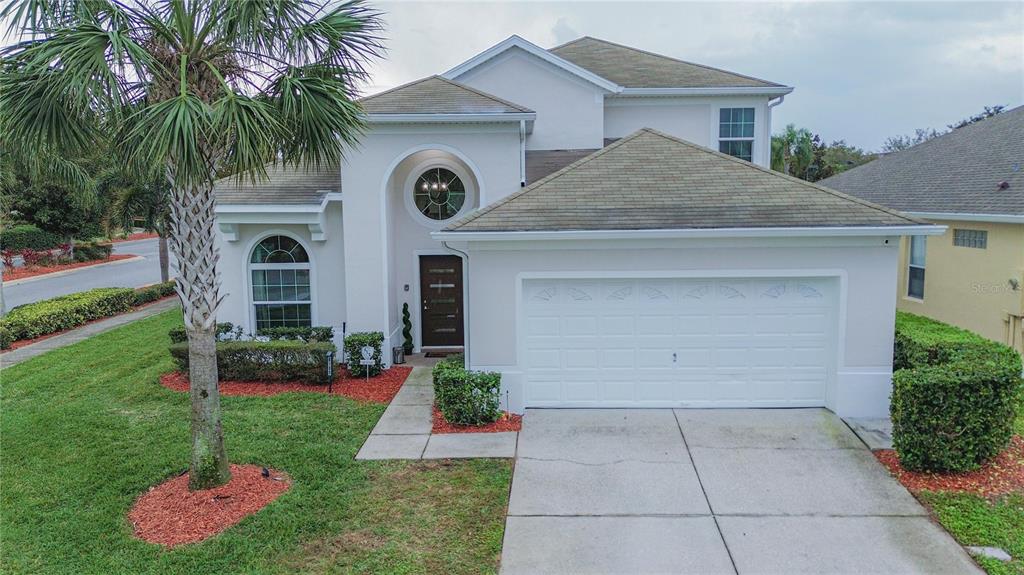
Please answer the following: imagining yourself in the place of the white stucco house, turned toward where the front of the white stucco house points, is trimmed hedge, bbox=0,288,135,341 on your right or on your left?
on your right

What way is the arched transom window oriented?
toward the camera

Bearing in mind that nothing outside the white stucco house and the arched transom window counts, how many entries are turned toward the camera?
2

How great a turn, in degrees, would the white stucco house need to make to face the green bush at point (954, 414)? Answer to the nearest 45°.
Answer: approximately 45° to its left

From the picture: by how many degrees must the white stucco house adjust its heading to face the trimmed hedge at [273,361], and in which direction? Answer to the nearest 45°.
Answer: approximately 90° to its right

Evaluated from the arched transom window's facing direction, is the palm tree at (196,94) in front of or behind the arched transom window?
in front

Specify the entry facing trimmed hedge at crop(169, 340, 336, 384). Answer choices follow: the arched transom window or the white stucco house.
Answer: the arched transom window

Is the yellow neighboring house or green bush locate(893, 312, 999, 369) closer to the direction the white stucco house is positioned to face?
the green bush

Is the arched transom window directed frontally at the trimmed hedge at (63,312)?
no

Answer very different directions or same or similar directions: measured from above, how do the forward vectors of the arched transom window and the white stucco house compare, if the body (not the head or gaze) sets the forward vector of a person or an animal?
same or similar directions

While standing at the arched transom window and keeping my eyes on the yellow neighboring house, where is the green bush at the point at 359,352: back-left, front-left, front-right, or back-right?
front-right

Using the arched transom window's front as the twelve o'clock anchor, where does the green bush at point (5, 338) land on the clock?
The green bush is roughly at 4 o'clock from the arched transom window.

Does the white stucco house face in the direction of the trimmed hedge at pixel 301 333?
no

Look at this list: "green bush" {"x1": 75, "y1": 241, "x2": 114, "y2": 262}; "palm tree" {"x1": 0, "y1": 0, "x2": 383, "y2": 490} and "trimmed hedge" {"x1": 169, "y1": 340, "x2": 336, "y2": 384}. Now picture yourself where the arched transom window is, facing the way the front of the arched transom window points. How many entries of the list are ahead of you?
2

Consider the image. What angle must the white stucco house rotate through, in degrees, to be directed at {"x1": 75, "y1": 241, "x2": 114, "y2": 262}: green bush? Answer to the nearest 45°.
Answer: approximately 135° to its right

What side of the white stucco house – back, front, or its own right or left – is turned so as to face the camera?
front
